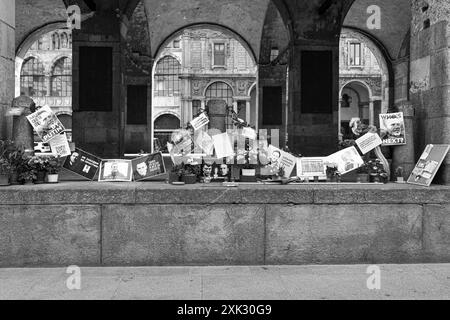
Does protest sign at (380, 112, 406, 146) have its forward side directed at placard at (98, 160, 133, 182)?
no

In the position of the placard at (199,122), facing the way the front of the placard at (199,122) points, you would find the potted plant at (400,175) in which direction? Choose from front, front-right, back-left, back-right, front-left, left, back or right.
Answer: left

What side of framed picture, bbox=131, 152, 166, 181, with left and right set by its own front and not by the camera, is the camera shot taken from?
front

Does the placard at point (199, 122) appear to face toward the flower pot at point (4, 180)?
no

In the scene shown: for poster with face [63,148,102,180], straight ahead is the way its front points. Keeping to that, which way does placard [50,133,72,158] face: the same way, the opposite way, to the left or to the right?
the same way

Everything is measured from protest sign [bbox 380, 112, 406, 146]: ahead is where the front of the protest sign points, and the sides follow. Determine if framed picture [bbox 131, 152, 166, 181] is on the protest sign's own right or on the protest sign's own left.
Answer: on the protest sign's own right

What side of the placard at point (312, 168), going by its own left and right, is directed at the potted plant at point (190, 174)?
right

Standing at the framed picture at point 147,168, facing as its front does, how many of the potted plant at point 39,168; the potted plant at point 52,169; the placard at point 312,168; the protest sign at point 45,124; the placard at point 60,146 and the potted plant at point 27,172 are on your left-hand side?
1

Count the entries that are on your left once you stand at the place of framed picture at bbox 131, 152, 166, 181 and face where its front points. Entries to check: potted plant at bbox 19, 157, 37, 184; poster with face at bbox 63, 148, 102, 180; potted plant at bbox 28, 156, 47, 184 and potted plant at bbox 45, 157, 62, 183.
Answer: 0

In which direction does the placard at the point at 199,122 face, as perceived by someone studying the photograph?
facing the viewer

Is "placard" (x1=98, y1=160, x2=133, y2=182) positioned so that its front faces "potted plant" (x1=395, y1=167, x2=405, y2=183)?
no

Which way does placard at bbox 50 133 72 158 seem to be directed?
toward the camera

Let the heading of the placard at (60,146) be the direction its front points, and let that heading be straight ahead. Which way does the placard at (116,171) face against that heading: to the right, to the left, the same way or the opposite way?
the same way

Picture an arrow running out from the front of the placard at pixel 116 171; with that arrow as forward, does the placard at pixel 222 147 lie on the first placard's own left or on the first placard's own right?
on the first placard's own left

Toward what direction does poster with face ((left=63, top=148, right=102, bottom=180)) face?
toward the camera
